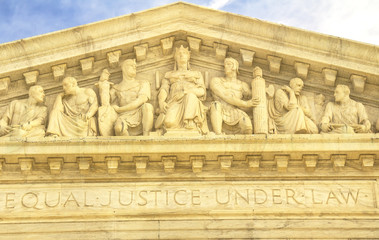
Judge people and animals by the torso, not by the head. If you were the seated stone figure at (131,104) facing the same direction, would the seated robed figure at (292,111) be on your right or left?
on your left

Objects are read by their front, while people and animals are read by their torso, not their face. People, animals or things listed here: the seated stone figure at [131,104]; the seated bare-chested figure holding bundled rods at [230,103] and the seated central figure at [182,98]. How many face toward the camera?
3

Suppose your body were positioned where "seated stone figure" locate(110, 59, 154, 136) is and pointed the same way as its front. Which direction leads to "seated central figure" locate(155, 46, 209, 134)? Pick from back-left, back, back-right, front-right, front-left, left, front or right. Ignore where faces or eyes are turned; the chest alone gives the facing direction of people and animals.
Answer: left

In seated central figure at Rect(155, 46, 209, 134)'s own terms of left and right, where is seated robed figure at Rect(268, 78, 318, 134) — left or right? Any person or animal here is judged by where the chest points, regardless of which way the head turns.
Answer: on its left

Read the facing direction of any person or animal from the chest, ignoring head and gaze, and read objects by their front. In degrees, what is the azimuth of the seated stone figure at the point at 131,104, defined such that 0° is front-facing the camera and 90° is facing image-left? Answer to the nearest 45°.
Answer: approximately 0°

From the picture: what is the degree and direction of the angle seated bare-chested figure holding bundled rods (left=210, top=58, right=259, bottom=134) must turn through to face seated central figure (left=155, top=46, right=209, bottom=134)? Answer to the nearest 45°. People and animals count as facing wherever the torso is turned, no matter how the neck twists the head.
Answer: approximately 90° to its right

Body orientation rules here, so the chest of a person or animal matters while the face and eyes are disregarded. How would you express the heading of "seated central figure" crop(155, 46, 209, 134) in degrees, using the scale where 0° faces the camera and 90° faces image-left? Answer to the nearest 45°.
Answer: approximately 0°

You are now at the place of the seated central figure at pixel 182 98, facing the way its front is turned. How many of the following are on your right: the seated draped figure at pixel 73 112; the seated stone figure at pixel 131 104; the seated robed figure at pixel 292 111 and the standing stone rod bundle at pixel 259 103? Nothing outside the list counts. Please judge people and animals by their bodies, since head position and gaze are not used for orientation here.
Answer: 2

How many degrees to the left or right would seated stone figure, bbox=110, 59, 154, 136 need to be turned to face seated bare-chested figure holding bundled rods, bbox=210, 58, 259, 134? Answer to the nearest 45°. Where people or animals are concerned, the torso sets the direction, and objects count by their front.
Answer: approximately 90° to its left

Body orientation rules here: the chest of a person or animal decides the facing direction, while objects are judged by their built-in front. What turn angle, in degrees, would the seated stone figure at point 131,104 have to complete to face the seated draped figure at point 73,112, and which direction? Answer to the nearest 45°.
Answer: approximately 90° to its right

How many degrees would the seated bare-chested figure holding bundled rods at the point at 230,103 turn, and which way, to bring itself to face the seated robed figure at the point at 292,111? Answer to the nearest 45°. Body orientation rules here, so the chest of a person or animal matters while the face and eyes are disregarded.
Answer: approximately 90° to its left

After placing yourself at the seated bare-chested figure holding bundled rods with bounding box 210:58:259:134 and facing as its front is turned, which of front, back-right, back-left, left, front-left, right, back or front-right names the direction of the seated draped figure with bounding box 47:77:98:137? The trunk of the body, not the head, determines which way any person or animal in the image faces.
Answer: right

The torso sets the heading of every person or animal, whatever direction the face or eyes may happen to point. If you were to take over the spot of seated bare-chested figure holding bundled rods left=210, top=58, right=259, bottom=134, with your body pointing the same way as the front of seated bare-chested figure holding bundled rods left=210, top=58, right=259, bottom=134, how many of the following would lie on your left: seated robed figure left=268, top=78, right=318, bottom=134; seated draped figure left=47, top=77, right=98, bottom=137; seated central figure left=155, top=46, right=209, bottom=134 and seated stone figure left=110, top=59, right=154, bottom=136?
1

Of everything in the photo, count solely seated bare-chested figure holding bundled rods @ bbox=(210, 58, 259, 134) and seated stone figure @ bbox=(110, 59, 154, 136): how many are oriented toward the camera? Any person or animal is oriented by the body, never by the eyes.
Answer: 2
